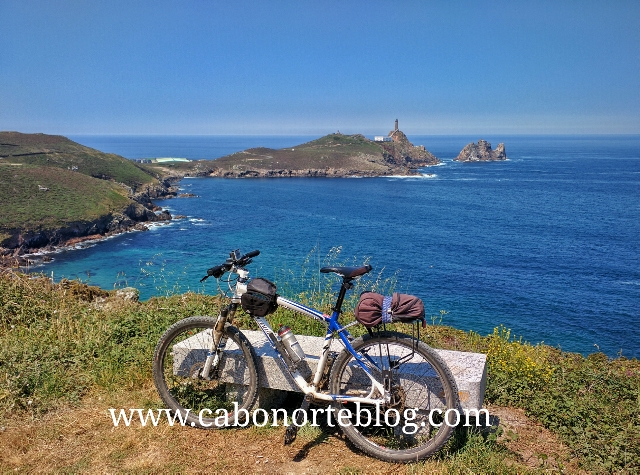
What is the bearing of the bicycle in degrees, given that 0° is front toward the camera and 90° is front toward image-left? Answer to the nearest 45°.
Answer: approximately 90°
